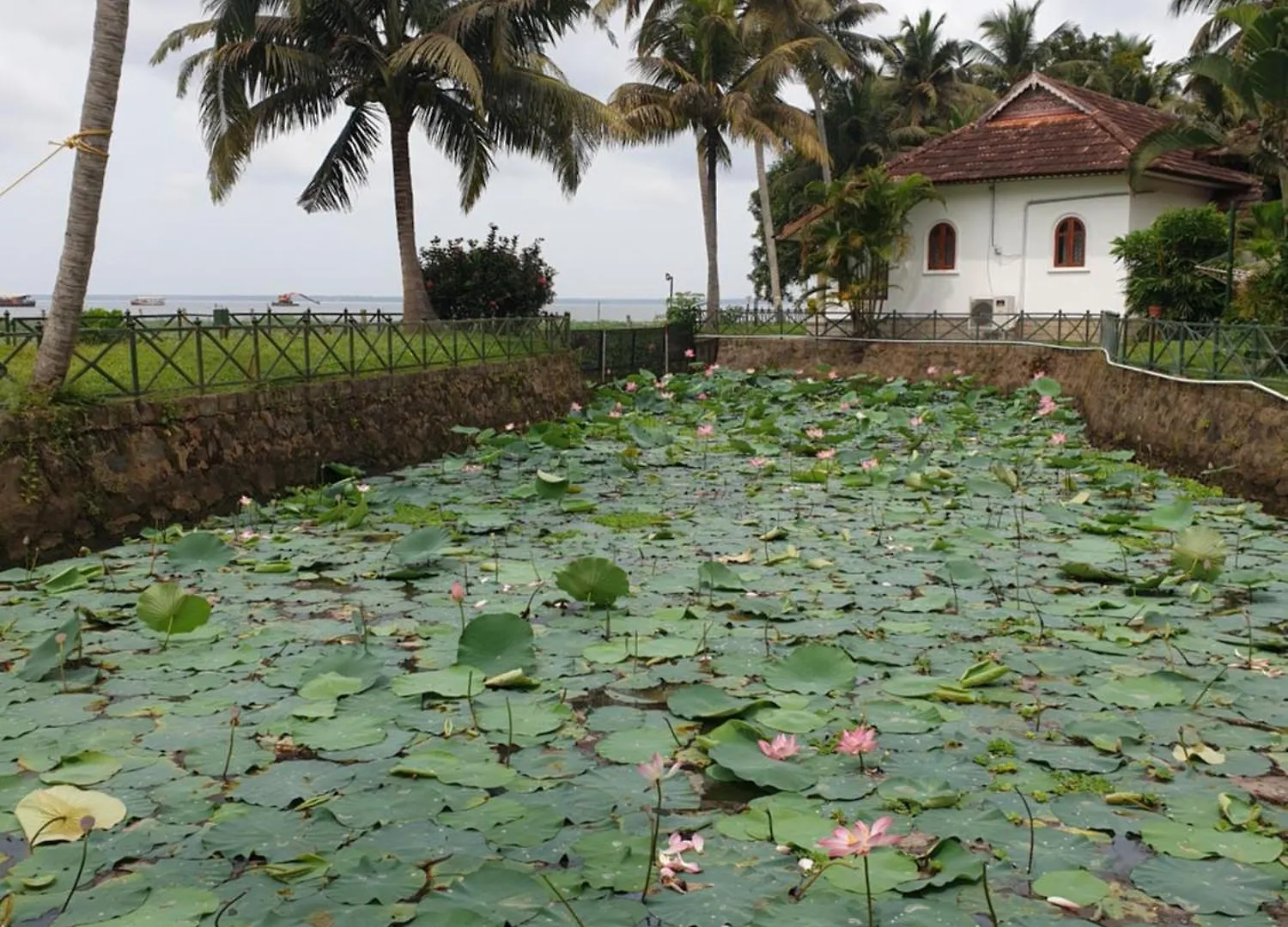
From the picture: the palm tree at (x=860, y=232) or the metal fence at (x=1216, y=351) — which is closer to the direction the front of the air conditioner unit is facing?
the metal fence

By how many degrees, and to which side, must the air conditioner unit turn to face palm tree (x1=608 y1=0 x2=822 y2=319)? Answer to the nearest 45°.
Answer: approximately 90° to its right

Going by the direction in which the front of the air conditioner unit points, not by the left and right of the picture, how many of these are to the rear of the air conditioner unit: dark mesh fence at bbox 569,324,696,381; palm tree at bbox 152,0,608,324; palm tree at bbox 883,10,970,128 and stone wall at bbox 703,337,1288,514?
1

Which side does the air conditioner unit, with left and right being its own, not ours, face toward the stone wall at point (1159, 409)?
front

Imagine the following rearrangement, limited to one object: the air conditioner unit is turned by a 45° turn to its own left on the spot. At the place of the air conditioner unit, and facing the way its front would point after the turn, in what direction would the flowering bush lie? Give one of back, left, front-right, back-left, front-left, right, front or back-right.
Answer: right

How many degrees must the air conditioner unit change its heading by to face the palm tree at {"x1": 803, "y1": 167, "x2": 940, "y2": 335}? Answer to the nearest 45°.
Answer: approximately 45° to its right

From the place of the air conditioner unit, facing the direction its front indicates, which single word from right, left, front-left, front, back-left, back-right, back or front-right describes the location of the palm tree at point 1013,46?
back

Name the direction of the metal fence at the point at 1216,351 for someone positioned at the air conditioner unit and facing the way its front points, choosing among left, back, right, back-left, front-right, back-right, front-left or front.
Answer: front

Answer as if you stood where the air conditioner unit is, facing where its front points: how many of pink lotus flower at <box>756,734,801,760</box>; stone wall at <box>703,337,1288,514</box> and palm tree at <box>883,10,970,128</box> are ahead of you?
2

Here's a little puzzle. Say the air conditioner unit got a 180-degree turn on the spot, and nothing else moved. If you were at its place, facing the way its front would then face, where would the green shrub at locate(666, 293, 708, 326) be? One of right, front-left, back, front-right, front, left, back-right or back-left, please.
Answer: left

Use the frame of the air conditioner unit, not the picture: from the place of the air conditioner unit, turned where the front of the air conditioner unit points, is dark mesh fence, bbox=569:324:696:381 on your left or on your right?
on your right

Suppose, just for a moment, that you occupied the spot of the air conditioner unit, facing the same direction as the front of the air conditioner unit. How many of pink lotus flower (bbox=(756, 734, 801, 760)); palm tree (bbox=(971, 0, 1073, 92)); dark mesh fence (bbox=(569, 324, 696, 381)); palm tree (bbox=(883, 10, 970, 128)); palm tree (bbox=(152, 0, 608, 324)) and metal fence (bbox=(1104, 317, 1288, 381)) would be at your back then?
2

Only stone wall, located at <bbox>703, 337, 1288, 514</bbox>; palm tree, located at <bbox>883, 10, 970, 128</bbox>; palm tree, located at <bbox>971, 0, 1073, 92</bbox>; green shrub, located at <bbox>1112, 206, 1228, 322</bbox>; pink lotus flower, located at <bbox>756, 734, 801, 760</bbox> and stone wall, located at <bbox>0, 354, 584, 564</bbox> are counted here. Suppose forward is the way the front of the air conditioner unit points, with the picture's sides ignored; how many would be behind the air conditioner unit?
2

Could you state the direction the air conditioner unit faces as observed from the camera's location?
facing the viewer

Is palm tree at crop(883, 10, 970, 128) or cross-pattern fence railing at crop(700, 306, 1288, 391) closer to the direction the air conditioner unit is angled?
the cross-pattern fence railing
